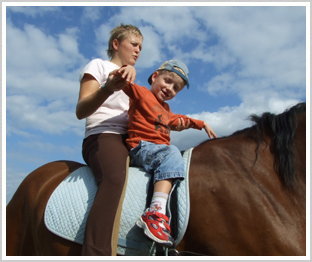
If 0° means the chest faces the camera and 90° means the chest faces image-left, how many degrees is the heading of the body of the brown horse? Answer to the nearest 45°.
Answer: approximately 270°
